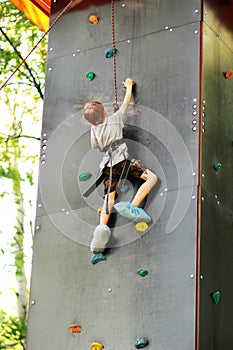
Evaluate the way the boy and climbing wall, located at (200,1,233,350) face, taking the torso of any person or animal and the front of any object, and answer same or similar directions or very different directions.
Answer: very different directions

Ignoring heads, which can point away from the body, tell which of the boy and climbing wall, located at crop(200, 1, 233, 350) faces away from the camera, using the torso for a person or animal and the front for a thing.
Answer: the boy

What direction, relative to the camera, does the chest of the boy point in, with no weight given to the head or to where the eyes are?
away from the camera

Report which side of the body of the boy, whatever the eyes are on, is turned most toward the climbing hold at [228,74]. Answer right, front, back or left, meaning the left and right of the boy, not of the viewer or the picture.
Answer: right

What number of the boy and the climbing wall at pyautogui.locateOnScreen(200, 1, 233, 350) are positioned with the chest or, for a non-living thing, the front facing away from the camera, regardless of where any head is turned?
1

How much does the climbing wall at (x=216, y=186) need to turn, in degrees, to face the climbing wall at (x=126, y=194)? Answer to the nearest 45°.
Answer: approximately 90° to its right
